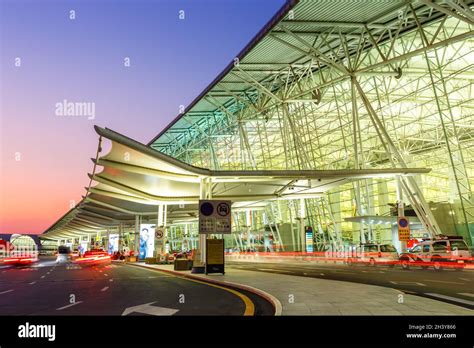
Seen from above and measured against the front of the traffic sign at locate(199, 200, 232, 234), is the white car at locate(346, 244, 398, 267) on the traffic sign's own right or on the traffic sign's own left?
on the traffic sign's own left

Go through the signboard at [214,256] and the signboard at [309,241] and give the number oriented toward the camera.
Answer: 2

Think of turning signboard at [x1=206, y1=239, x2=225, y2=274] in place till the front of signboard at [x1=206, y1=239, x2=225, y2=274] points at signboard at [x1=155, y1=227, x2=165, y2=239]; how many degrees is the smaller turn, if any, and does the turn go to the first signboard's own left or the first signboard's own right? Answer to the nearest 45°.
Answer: approximately 180°

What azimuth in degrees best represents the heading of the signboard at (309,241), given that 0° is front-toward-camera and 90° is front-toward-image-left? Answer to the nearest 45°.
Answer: approximately 0°

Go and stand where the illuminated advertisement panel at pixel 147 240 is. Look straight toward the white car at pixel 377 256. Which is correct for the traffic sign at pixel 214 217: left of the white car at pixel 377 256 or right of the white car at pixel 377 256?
right

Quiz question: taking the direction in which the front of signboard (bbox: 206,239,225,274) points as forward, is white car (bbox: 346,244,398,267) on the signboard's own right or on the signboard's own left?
on the signboard's own left

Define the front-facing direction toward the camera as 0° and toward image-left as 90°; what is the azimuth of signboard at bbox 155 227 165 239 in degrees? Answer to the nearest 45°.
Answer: approximately 0°

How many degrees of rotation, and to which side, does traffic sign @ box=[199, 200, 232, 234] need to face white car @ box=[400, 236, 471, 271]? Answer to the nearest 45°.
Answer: approximately 90° to its left

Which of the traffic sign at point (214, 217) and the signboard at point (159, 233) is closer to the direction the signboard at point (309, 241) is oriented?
the traffic sign

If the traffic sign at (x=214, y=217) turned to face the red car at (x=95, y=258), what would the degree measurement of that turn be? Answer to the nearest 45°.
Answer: approximately 135° to its right
